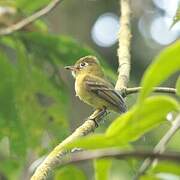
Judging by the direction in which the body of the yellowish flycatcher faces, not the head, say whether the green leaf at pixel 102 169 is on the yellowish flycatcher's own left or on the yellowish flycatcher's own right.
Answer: on the yellowish flycatcher's own left

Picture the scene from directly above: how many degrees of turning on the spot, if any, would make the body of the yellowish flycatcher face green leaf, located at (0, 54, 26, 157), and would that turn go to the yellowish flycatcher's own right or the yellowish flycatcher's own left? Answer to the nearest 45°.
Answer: approximately 45° to the yellowish flycatcher's own right

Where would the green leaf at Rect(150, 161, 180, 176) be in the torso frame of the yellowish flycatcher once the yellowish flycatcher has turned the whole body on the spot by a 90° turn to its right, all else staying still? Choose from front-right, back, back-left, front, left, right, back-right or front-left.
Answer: back

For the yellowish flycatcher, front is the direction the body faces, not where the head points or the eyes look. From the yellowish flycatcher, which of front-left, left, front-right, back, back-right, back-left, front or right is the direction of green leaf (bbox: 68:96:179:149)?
left

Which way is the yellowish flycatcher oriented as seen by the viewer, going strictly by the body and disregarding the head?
to the viewer's left
